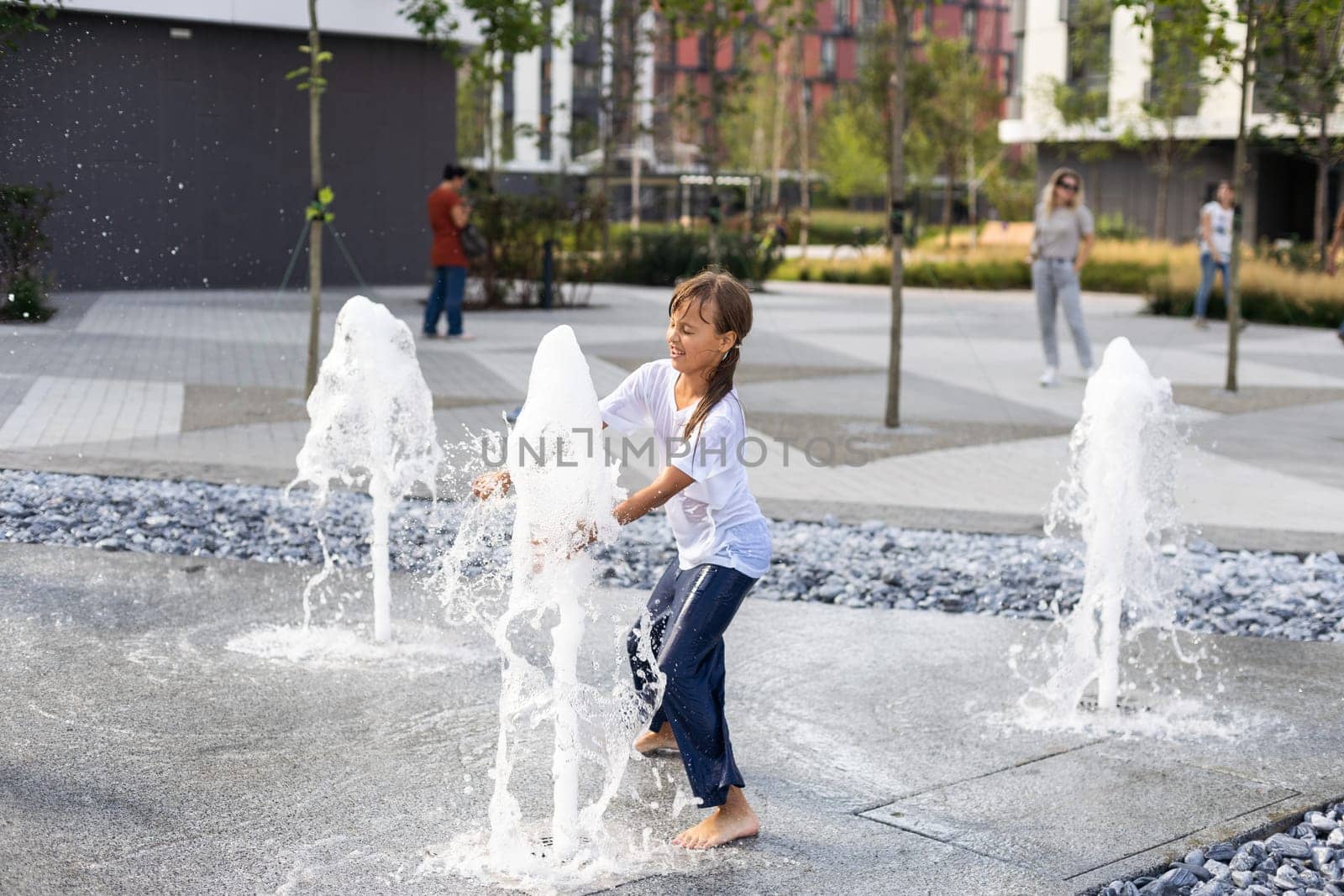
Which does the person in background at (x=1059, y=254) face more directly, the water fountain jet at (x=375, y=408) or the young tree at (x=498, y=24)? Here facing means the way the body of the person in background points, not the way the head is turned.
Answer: the water fountain jet

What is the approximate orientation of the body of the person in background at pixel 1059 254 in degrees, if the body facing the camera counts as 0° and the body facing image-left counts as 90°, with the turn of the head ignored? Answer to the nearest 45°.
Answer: approximately 0°

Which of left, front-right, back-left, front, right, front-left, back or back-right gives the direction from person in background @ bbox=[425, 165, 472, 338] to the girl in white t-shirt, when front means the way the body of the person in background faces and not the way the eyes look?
back-right

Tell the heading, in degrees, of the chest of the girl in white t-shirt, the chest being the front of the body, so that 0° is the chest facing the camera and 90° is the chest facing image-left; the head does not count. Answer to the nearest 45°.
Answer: approximately 45°

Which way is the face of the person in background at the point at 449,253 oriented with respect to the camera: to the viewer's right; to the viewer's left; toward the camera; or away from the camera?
to the viewer's right

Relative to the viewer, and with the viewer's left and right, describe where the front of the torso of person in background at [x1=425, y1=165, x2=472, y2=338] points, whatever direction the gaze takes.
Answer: facing away from the viewer and to the right of the viewer

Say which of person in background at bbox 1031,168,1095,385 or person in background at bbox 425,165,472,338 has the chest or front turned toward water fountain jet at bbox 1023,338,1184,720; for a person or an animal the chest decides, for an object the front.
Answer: person in background at bbox 1031,168,1095,385

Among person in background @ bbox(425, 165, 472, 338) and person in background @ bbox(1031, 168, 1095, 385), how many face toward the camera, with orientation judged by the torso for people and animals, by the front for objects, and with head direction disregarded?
1

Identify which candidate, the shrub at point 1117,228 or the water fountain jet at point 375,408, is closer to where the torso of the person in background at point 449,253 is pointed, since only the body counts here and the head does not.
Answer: the shrub

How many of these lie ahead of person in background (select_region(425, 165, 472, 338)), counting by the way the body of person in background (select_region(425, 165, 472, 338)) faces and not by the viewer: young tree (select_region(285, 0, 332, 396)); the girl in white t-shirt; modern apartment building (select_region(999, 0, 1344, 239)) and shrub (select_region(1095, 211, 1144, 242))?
2

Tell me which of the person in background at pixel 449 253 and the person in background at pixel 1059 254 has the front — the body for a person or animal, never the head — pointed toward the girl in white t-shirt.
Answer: the person in background at pixel 1059 254

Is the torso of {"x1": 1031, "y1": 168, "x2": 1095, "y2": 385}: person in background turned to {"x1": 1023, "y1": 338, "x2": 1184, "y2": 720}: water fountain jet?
yes
